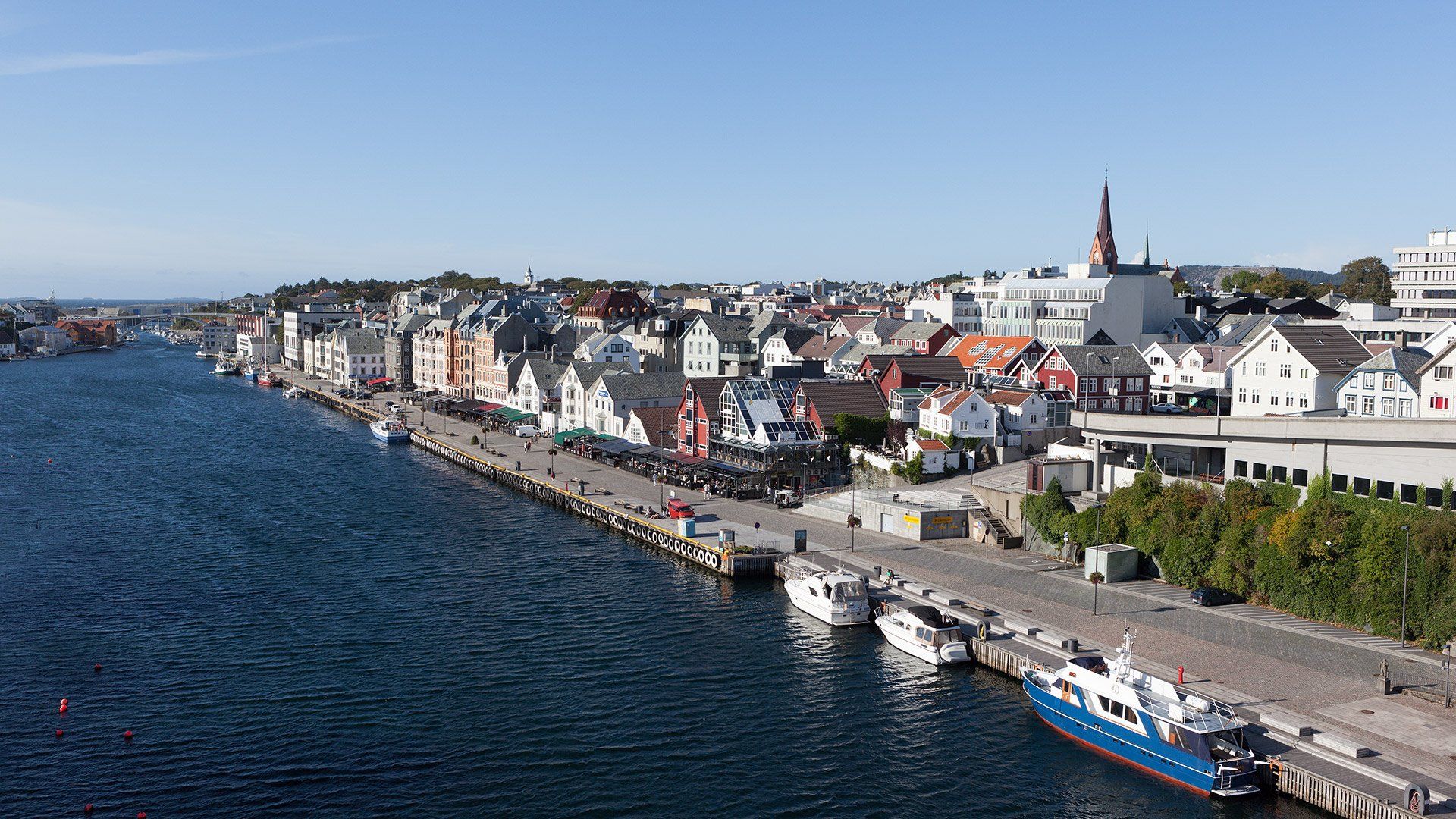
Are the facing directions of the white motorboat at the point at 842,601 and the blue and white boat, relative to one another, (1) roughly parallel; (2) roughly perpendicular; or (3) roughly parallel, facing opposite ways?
roughly parallel

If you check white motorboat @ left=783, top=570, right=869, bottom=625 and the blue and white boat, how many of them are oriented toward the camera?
0

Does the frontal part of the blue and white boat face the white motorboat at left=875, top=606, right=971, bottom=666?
yes

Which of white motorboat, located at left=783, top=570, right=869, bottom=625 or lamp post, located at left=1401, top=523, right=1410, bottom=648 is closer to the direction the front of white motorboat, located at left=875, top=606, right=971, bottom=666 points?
the white motorboat

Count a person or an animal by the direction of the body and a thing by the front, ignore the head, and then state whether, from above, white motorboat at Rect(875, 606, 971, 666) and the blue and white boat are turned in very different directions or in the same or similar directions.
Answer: same or similar directions

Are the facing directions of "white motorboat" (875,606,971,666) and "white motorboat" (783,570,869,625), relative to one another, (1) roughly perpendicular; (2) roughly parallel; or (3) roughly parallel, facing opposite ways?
roughly parallel

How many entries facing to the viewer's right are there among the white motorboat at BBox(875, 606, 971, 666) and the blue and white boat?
0

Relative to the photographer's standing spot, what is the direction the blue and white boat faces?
facing away from the viewer and to the left of the viewer

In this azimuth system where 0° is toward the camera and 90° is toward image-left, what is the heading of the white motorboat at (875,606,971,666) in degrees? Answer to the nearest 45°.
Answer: approximately 135°

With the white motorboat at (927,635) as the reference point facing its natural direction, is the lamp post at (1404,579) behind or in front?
behind

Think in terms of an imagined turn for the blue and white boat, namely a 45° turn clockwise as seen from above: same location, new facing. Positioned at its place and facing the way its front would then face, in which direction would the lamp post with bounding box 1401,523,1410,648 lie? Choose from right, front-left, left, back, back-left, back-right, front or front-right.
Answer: front-right

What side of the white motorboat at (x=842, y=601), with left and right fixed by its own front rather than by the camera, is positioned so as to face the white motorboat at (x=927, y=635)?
back

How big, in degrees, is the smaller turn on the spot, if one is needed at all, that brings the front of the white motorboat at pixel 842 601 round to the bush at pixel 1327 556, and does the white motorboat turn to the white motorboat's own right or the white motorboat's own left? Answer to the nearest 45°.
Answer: approximately 135° to the white motorboat's own right

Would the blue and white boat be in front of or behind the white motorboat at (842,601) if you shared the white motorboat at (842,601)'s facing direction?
behind

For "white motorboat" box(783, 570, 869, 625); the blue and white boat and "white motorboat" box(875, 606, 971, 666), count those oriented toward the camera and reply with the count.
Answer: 0

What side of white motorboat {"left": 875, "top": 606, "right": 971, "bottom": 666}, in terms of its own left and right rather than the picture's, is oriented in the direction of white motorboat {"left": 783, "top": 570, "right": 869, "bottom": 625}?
front
